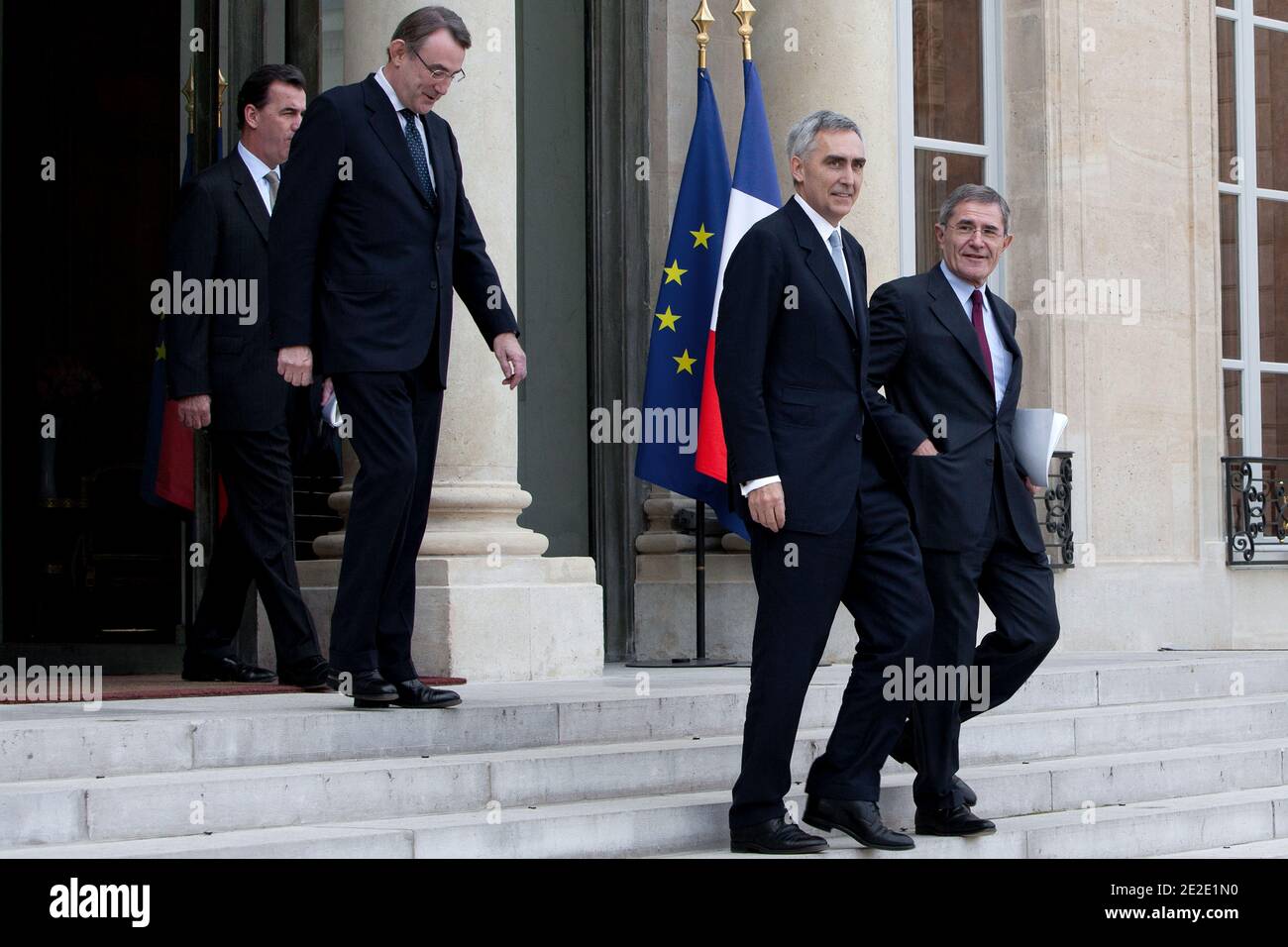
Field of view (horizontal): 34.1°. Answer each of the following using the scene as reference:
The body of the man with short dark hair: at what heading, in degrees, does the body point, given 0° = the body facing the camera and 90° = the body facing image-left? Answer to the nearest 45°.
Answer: approximately 315°

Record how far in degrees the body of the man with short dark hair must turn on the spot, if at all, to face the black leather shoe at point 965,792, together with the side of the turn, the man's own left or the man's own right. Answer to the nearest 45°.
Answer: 0° — they already face it

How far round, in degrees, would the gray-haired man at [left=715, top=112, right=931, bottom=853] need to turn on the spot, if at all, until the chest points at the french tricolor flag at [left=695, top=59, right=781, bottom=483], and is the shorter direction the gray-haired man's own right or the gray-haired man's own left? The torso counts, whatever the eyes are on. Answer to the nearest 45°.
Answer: approximately 135° to the gray-haired man's own left

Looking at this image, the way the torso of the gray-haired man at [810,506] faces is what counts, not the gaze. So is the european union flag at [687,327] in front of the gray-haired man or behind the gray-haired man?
behind

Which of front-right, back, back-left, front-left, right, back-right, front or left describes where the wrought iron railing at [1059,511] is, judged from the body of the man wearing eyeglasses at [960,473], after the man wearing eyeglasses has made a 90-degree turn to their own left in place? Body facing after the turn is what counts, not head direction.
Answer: front-left
